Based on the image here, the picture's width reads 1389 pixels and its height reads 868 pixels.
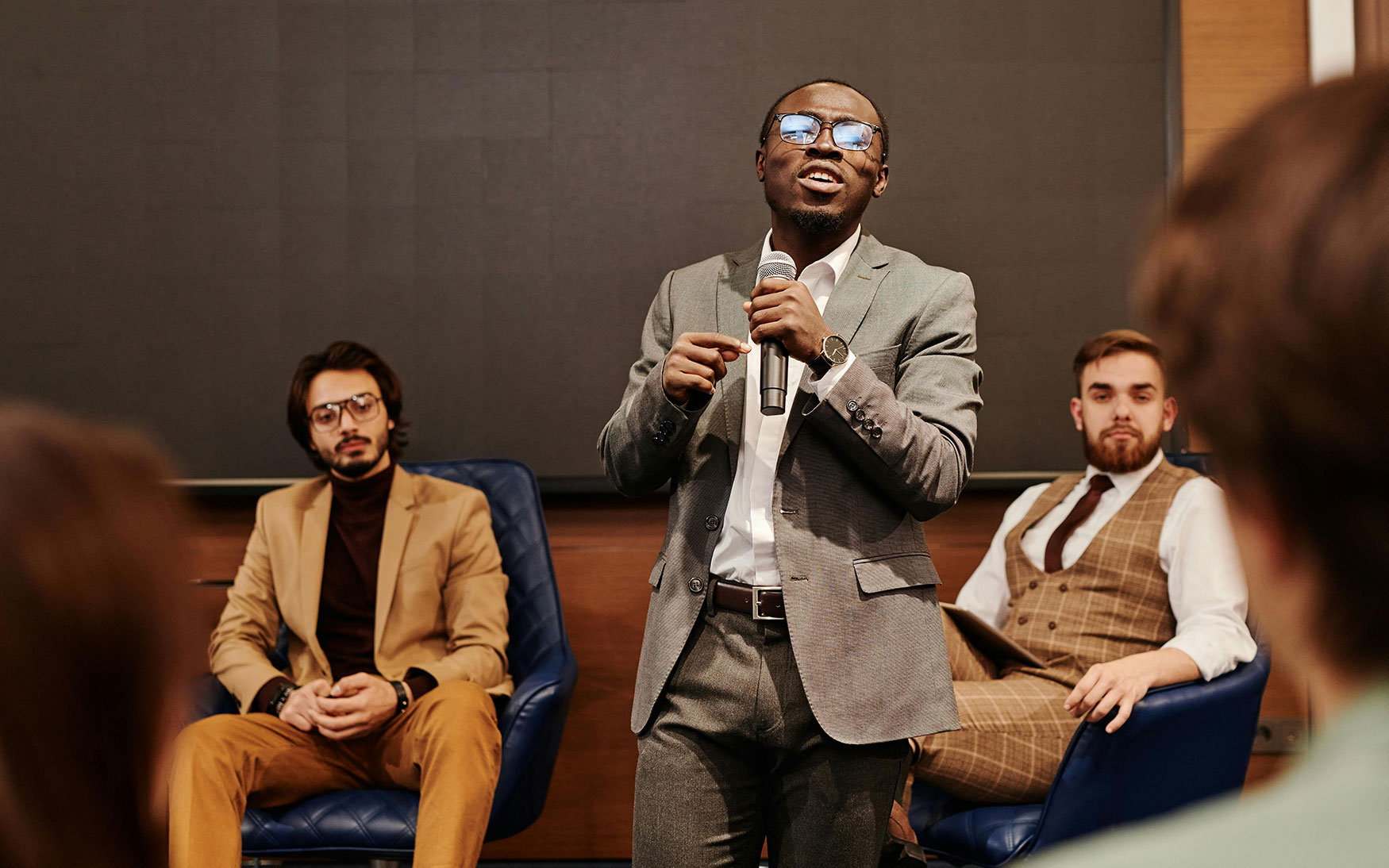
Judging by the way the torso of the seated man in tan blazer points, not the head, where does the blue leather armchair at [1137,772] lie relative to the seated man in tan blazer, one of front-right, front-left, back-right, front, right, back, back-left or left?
front-left

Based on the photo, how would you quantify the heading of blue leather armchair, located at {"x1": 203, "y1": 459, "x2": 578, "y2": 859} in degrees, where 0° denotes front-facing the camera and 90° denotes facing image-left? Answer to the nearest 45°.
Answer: approximately 45°

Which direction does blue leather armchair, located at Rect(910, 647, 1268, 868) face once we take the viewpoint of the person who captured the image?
facing the viewer and to the left of the viewer

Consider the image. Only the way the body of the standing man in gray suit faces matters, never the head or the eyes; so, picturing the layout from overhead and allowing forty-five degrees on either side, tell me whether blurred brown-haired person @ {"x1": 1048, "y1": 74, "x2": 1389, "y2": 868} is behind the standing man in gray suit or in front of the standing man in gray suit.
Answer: in front

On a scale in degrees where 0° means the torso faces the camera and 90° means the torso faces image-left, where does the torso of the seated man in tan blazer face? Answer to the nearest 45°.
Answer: approximately 0°

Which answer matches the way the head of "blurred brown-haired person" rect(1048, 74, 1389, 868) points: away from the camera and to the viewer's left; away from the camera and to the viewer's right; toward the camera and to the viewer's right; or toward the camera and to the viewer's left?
away from the camera and to the viewer's left

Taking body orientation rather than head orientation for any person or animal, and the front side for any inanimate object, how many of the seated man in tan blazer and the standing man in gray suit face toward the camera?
2

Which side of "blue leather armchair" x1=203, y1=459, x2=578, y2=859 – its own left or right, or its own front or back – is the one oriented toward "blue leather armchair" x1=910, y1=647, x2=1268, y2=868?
left
